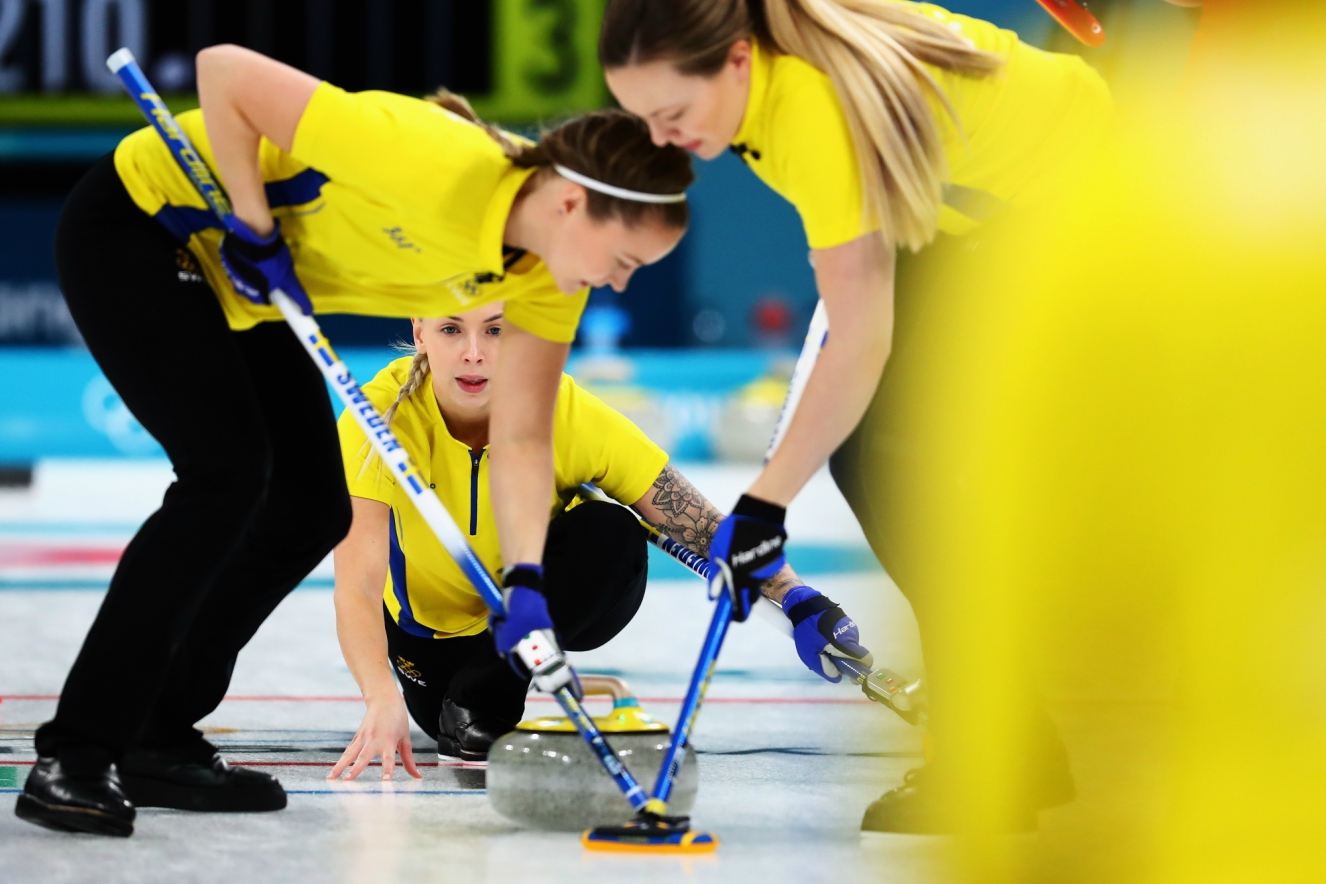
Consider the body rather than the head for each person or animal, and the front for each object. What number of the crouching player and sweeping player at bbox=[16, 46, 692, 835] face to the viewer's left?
0

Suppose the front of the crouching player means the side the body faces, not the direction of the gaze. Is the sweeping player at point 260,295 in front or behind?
in front

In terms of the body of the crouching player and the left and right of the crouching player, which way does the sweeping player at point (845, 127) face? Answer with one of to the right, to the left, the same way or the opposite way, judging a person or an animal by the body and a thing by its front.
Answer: to the right

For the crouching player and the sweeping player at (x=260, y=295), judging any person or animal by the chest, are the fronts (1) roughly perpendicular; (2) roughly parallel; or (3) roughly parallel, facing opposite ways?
roughly perpendicular

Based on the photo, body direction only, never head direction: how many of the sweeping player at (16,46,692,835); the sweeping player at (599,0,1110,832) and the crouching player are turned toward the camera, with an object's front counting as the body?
1

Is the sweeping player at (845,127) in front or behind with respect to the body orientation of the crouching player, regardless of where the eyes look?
in front

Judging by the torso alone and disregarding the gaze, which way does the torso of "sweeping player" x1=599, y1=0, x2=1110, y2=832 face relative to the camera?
to the viewer's left

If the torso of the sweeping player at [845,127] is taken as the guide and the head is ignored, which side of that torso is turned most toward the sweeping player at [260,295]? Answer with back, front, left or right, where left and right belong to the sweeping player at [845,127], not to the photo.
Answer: front

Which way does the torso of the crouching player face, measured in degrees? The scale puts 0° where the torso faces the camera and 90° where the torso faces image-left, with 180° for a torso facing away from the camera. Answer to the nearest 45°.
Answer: approximately 0°

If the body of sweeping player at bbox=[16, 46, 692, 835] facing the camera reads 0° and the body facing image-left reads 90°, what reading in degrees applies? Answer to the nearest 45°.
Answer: approximately 270°

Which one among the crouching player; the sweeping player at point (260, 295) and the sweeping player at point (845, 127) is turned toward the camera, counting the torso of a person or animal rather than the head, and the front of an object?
the crouching player

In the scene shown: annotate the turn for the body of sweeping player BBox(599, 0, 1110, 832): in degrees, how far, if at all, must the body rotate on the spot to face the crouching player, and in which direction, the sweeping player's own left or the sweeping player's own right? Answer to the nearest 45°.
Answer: approximately 45° to the sweeping player's own right

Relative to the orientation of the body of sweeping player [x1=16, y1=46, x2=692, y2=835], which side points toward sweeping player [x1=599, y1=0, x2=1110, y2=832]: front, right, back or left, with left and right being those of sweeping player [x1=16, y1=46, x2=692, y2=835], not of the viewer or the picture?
front
